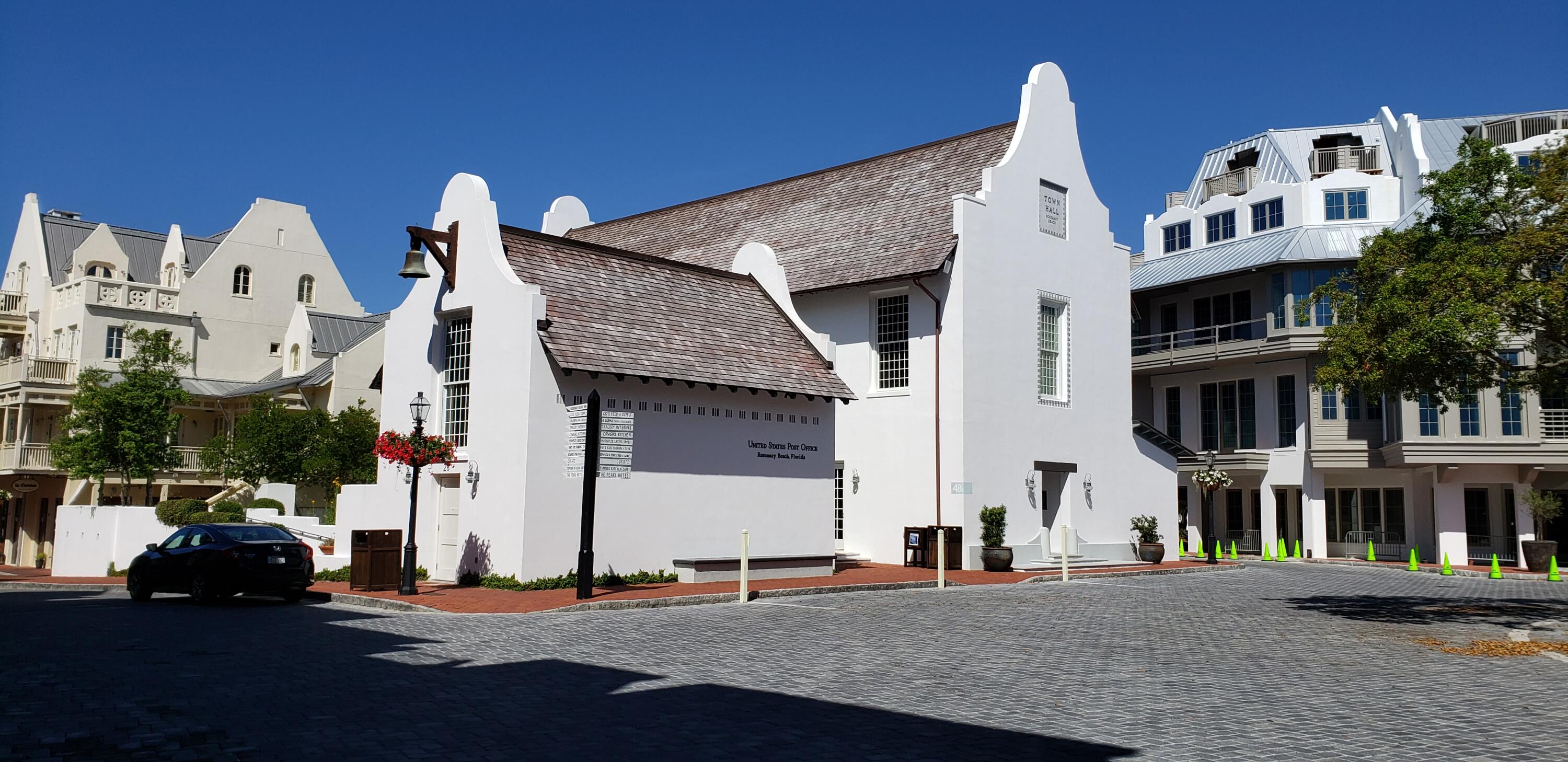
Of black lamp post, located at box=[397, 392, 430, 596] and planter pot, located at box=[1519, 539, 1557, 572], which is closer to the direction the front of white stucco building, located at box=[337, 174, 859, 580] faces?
the black lamp post

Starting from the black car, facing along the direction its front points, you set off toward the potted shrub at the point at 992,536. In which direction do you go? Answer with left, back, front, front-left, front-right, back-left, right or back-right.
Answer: back-right

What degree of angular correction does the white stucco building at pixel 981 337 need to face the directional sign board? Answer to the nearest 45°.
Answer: approximately 90° to its right

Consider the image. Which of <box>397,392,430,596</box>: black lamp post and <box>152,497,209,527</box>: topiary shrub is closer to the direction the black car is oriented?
the topiary shrub

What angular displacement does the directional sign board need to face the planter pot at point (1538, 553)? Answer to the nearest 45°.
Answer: approximately 135° to its left

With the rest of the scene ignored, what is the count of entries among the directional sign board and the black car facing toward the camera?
1

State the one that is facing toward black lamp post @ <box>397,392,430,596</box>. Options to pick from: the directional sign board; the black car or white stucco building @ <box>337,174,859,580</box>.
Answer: the white stucco building

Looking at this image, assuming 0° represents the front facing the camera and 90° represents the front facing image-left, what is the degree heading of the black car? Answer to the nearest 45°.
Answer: approximately 135°

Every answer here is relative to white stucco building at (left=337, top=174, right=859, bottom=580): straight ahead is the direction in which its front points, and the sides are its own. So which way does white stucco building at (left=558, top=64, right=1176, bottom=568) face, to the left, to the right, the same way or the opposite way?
to the left

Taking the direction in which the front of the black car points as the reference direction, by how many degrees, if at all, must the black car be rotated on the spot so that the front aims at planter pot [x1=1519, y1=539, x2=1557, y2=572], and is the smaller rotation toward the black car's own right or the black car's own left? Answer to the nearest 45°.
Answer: approximately 135° to the black car's own right

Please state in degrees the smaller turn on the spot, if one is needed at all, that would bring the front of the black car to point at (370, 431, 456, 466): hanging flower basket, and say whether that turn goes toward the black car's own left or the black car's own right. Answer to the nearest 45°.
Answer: approximately 135° to the black car's own right

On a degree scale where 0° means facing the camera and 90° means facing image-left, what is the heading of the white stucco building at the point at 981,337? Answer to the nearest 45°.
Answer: approximately 315°
